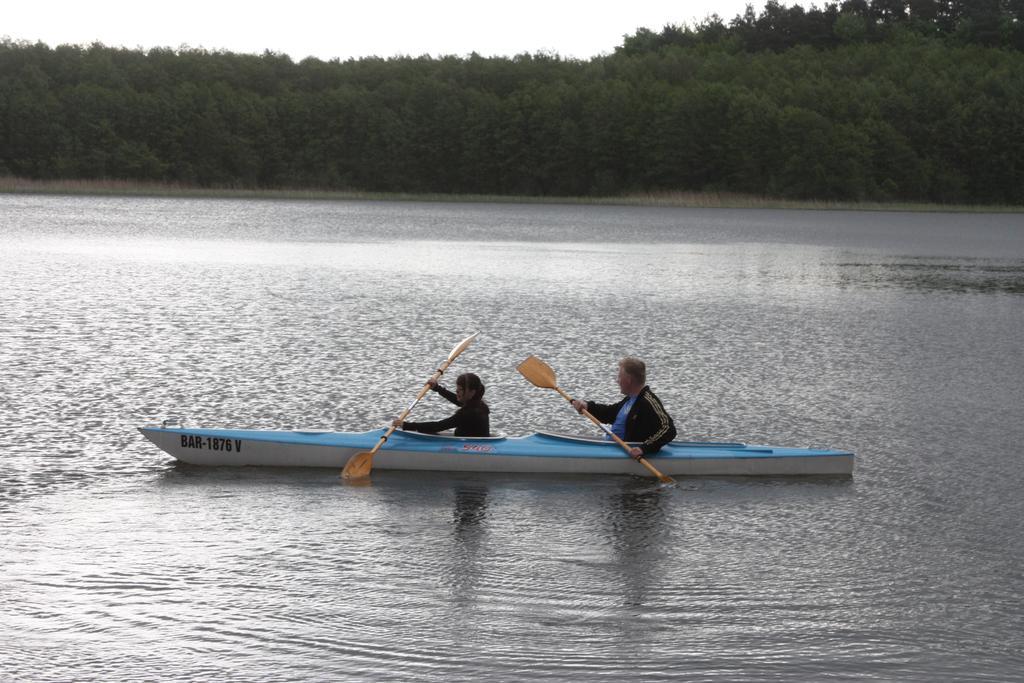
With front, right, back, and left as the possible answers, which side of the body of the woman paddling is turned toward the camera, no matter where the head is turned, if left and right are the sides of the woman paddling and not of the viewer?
left

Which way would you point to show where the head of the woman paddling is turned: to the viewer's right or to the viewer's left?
to the viewer's left

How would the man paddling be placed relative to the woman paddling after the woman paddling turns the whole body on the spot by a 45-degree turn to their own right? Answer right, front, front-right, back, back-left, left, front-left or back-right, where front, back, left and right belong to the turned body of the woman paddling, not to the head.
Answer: back-right

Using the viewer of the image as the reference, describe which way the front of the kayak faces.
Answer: facing to the left of the viewer
